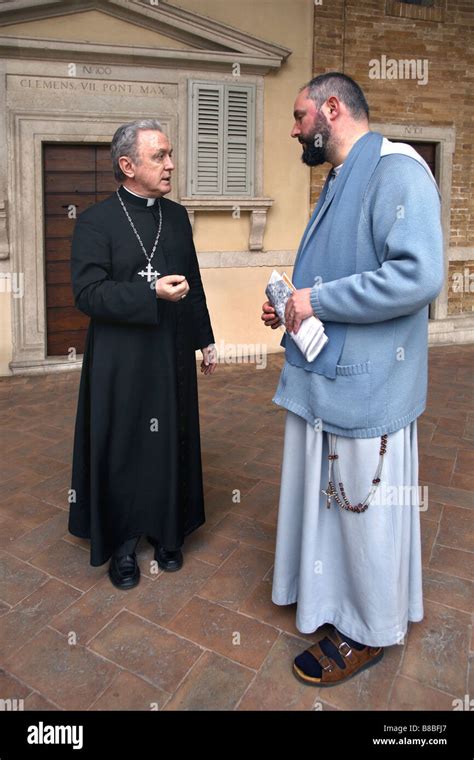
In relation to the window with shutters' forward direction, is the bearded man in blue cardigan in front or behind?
in front

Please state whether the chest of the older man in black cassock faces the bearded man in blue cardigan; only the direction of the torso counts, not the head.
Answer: yes

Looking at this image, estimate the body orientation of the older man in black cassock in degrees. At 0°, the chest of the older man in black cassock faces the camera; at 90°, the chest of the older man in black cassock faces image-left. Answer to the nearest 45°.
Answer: approximately 315°

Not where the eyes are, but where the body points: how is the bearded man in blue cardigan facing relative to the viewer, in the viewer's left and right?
facing to the left of the viewer

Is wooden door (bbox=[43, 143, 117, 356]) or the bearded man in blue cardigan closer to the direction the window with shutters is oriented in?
the bearded man in blue cardigan

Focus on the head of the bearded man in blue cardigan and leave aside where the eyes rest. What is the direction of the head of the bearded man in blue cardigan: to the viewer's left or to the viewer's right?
to the viewer's left

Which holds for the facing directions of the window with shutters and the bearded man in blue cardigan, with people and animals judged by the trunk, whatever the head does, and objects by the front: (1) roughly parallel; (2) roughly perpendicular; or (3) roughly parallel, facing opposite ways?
roughly perpendicular

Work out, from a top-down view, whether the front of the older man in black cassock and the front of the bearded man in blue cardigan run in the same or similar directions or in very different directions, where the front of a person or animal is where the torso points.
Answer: very different directions

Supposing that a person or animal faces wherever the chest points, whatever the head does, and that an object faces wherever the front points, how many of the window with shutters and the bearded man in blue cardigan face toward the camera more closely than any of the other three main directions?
1

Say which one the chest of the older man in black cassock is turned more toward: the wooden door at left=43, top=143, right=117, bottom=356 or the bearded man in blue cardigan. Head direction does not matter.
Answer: the bearded man in blue cardigan
